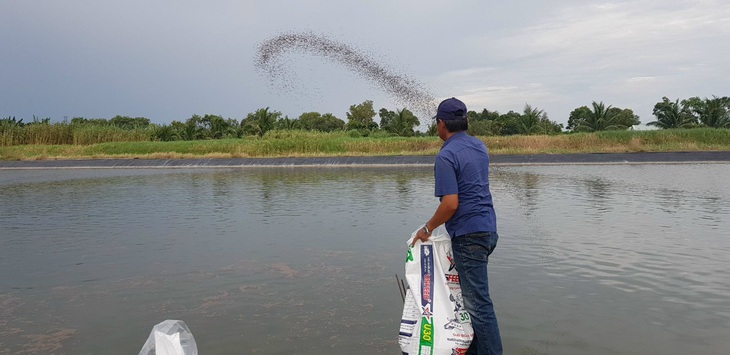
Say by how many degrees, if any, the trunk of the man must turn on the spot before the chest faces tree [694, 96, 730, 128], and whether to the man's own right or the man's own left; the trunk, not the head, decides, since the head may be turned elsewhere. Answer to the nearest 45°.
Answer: approximately 90° to the man's own right

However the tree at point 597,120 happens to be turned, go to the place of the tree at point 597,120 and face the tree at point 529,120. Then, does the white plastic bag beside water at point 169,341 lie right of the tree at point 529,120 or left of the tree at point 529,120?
left

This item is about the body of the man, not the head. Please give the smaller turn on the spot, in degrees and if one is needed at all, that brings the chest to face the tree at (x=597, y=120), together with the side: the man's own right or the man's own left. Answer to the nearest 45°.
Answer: approximately 45° to the man's own right

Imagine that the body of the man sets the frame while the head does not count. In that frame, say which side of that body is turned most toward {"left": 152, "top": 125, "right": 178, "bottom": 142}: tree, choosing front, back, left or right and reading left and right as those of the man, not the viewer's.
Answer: front

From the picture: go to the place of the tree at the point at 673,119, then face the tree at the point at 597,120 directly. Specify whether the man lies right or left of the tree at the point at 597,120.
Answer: left

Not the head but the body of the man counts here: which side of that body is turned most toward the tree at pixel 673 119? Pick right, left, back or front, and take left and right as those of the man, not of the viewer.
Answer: right

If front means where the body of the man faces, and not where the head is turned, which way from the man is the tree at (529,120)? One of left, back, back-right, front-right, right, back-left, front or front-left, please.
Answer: front-right

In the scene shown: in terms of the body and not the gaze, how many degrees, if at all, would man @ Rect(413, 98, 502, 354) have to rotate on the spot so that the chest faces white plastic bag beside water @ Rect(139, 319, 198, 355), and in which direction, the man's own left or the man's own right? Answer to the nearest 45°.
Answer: approximately 90° to the man's own left

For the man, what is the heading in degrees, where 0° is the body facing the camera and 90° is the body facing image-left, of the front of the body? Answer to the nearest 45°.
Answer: approximately 135°

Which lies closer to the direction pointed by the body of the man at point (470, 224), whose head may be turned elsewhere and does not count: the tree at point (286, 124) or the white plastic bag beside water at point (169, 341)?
the tree

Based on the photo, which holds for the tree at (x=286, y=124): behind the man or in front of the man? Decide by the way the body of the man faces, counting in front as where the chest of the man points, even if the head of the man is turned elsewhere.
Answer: in front

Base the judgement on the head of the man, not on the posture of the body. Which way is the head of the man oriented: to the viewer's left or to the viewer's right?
to the viewer's left
